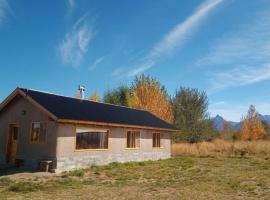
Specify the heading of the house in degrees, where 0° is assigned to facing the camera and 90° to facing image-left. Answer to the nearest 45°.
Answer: approximately 45°

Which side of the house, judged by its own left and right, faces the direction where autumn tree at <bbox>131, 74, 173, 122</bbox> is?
back
